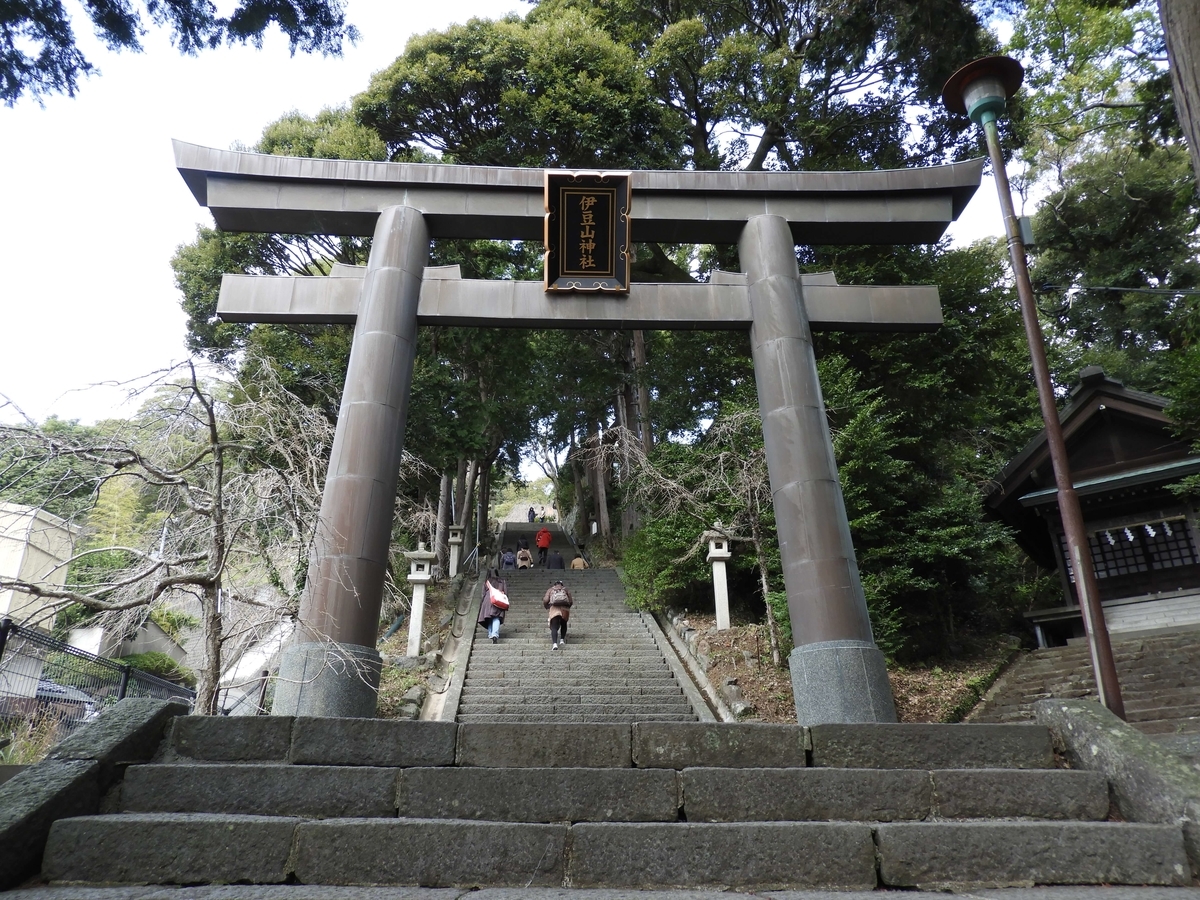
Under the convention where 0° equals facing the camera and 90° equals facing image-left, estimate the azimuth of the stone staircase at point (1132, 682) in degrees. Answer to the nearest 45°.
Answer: approximately 0°

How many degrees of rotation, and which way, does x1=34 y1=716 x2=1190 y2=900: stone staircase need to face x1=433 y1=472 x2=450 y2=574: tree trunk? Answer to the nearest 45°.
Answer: approximately 180°

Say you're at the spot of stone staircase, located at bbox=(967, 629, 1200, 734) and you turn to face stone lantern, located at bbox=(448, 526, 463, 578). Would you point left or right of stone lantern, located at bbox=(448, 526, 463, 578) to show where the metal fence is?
left

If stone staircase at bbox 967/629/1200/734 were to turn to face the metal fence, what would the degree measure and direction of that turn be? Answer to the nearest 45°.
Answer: approximately 45° to its right

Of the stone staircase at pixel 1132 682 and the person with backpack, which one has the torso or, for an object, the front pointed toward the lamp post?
the stone staircase

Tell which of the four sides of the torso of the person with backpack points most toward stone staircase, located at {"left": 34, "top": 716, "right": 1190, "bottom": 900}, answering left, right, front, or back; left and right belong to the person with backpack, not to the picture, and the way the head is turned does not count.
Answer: back

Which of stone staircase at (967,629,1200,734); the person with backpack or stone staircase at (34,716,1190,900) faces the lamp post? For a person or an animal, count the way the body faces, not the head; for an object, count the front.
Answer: stone staircase at (967,629,1200,734)

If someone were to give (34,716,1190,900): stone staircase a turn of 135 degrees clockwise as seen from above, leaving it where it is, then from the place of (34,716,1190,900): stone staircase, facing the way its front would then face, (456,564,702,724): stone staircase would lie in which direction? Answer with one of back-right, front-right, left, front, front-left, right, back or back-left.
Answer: front-right

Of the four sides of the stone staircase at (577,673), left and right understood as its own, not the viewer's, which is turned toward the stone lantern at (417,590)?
right

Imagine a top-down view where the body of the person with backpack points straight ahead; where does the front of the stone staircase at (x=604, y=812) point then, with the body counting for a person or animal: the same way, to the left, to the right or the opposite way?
the opposite way

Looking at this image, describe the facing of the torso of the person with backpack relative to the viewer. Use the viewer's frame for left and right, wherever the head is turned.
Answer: facing away from the viewer
